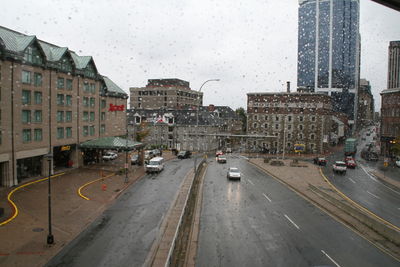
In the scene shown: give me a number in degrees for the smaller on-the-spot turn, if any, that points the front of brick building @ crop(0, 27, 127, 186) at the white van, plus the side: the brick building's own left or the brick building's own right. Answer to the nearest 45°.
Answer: approximately 45° to the brick building's own left

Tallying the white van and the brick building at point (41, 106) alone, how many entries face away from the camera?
0

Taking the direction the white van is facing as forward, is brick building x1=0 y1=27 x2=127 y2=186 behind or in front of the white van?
in front

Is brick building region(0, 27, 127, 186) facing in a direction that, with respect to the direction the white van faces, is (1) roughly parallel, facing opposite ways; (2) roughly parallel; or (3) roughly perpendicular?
roughly perpendicular

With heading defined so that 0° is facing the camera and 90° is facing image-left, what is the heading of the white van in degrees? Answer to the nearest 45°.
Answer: approximately 45°
